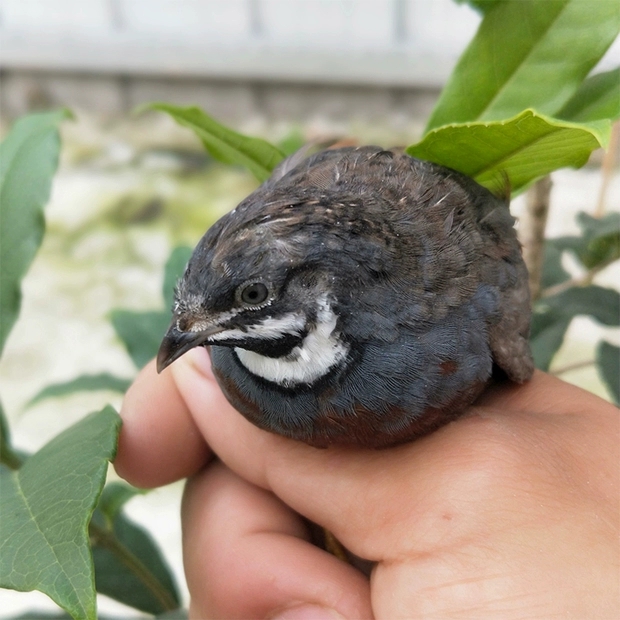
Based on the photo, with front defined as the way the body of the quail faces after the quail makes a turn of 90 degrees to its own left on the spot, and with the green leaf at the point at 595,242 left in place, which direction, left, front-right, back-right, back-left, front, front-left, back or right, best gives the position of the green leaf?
left

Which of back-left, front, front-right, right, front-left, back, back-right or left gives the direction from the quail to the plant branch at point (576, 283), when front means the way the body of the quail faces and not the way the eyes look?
back

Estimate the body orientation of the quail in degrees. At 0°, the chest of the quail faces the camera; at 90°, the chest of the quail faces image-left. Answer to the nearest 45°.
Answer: approximately 45°

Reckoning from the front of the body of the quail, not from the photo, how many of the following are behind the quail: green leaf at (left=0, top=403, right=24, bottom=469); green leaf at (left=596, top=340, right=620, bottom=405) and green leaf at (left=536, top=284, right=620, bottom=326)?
2

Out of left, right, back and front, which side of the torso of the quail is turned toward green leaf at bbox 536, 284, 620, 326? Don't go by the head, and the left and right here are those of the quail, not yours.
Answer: back

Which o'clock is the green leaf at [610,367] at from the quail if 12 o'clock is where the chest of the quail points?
The green leaf is roughly at 6 o'clock from the quail.

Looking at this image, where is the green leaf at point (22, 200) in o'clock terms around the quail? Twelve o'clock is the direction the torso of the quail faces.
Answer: The green leaf is roughly at 2 o'clock from the quail.
